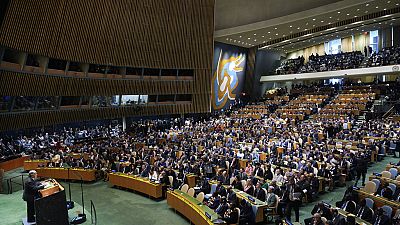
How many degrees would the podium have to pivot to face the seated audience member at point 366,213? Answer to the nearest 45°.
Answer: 0° — it already faces them

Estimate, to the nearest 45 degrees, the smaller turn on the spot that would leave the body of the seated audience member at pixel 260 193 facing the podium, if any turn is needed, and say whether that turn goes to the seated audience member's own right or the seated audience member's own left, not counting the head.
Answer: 0° — they already face it

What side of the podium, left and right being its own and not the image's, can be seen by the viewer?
right

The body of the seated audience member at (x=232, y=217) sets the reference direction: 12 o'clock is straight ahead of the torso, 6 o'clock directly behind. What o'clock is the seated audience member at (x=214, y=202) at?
the seated audience member at (x=214, y=202) is roughly at 2 o'clock from the seated audience member at (x=232, y=217).

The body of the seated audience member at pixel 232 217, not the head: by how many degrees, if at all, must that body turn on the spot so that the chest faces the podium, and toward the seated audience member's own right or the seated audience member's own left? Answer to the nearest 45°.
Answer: approximately 45° to the seated audience member's own left

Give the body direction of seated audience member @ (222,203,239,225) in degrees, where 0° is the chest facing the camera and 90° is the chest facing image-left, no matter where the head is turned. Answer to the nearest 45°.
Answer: approximately 90°

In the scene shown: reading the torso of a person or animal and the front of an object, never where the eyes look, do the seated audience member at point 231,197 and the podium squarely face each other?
yes

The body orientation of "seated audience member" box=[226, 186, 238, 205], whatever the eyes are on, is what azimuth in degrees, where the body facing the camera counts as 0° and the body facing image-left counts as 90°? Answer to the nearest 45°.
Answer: approximately 45°

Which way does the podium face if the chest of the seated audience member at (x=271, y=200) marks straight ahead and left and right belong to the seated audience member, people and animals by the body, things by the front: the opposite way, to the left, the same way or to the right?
the opposite way

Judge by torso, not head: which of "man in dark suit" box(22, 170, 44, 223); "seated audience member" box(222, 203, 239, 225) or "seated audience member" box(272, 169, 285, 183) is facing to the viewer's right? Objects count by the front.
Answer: the man in dark suit

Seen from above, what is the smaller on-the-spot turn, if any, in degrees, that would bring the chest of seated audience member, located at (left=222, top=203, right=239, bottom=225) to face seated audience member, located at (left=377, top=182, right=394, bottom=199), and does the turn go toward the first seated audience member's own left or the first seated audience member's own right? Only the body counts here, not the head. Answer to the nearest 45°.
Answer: approximately 180°

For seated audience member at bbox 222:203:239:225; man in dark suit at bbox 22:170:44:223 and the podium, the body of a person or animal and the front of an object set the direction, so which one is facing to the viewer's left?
the seated audience member

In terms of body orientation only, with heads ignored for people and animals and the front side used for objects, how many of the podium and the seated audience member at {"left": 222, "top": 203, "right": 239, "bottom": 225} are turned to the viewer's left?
1

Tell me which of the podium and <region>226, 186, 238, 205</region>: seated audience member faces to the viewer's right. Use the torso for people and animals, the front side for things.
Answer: the podium
